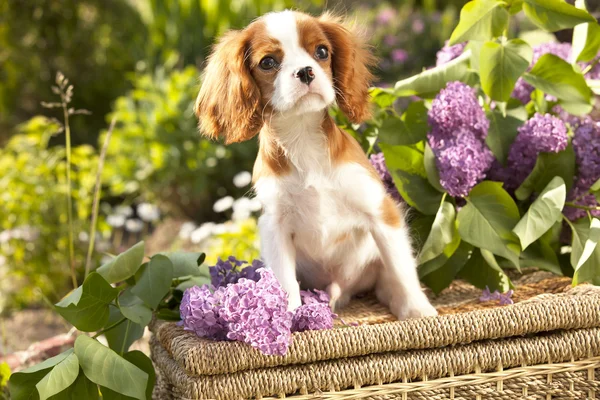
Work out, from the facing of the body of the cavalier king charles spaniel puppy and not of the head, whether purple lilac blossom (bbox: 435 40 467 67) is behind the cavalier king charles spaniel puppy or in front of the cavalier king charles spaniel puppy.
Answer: behind

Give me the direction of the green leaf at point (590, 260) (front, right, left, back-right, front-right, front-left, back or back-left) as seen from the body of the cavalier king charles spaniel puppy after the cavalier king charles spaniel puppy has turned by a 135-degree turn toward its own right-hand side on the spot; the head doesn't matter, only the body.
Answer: back-right

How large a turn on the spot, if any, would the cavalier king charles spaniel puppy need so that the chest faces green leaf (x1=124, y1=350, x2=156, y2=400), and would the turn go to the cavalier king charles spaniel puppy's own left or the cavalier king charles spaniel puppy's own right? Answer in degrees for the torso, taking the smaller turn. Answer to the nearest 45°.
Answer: approximately 45° to the cavalier king charles spaniel puppy's own right

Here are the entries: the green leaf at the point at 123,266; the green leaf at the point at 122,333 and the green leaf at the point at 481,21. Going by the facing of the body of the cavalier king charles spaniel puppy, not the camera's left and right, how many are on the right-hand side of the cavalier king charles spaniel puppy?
2

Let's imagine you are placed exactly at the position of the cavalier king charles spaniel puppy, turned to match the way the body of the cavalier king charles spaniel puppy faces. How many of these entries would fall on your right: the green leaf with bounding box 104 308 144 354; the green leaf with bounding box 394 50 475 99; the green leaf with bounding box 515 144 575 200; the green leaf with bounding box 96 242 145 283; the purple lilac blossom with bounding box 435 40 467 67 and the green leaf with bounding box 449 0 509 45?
2

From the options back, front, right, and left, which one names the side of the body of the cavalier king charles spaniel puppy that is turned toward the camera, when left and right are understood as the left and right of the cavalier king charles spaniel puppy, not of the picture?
front

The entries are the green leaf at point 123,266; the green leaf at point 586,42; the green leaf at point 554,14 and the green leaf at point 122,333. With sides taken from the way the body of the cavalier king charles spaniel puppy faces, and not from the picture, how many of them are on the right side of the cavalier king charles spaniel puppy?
2

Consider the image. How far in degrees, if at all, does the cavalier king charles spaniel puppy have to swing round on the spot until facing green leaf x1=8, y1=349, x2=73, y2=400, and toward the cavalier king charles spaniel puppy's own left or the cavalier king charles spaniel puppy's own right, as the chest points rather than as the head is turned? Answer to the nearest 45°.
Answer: approximately 45° to the cavalier king charles spaniel puppy's own right

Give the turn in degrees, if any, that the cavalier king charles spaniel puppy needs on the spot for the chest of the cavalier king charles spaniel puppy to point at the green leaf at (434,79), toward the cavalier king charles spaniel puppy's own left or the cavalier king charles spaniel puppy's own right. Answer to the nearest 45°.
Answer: approximately 135° to the cavalier king charles spaniel puppy's own left

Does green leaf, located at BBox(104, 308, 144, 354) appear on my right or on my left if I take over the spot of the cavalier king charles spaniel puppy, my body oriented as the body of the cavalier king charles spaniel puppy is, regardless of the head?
on my right

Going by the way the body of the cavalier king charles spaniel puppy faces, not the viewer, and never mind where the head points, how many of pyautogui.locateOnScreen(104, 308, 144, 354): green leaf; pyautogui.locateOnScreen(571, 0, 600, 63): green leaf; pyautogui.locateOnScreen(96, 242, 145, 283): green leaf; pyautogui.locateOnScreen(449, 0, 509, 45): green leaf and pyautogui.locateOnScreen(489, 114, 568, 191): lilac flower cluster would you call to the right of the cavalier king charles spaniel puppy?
2
